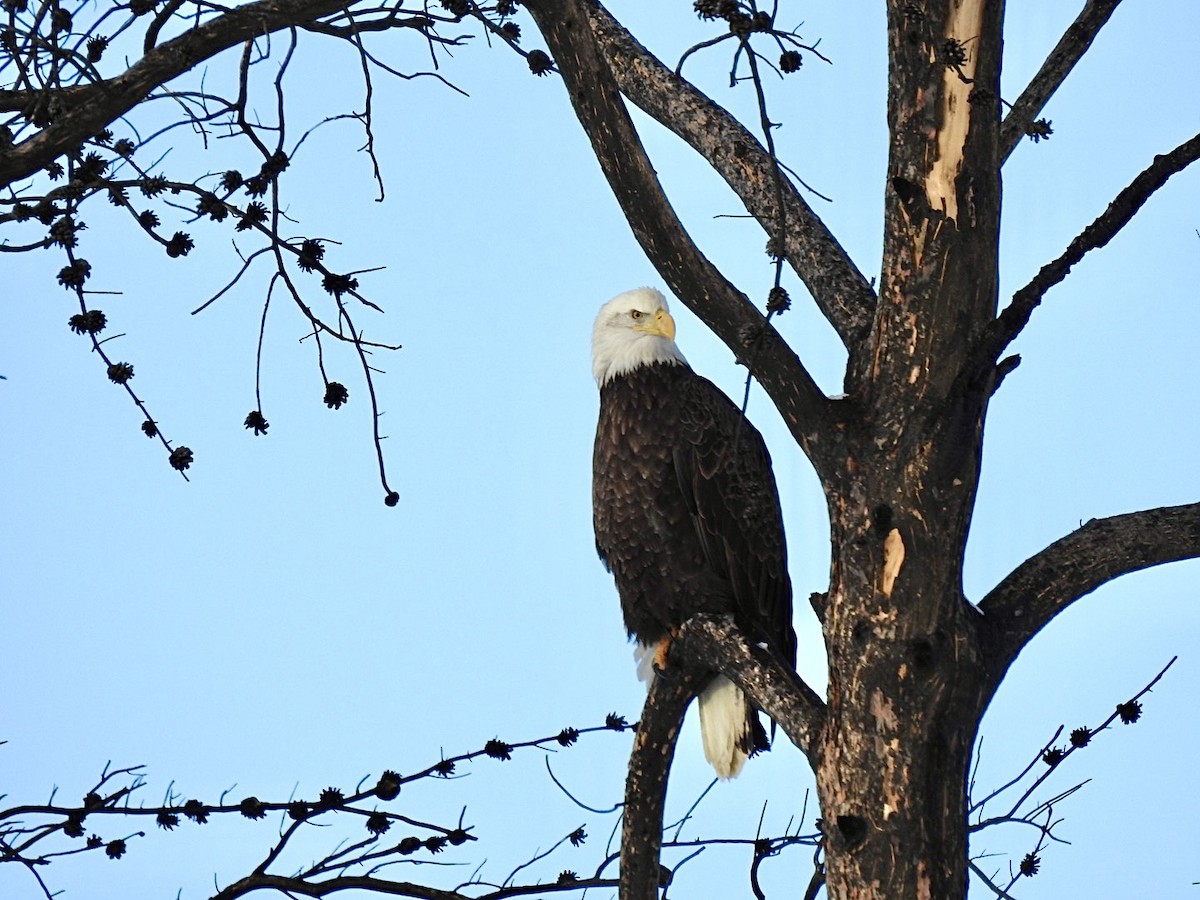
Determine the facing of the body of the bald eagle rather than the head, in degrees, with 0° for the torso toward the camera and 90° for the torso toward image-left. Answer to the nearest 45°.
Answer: approximately 45°
